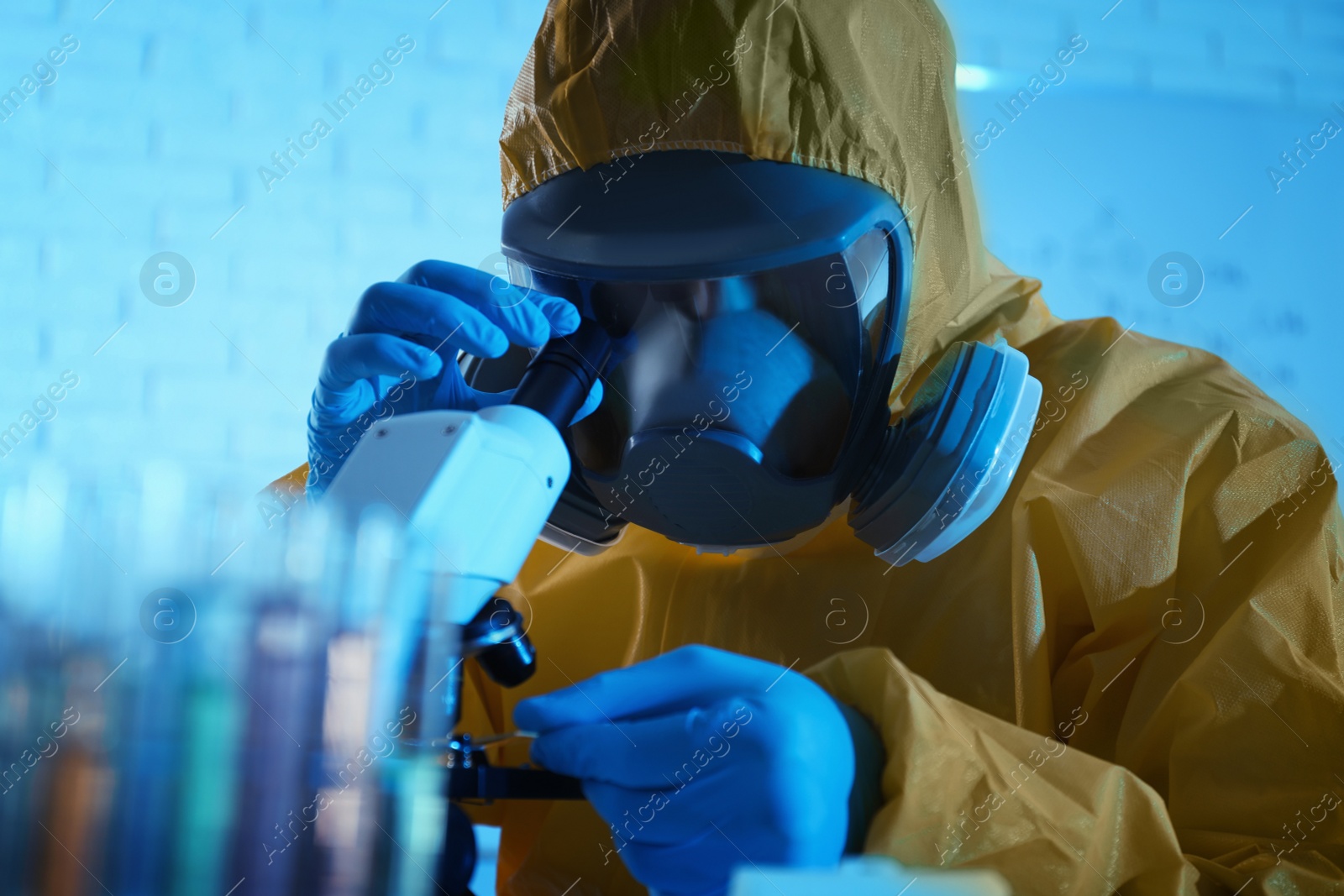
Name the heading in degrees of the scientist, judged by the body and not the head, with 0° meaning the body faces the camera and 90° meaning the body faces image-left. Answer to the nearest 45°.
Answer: approximately 45°
